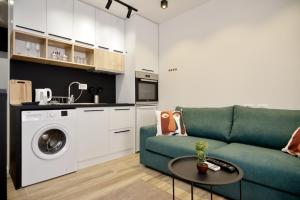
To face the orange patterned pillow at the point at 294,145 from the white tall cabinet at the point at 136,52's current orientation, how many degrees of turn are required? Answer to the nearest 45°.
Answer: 0° — it already faces it
